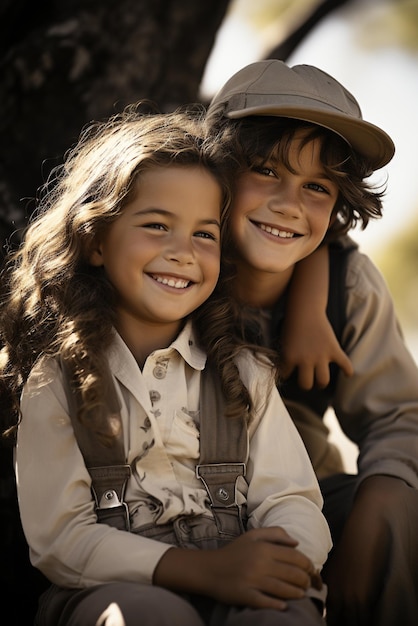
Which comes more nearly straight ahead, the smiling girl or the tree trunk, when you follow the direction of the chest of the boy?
the smiling girl

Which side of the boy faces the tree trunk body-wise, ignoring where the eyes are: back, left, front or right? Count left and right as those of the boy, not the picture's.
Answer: right

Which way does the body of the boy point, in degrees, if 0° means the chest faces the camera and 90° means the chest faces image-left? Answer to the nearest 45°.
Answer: approximately 45°
